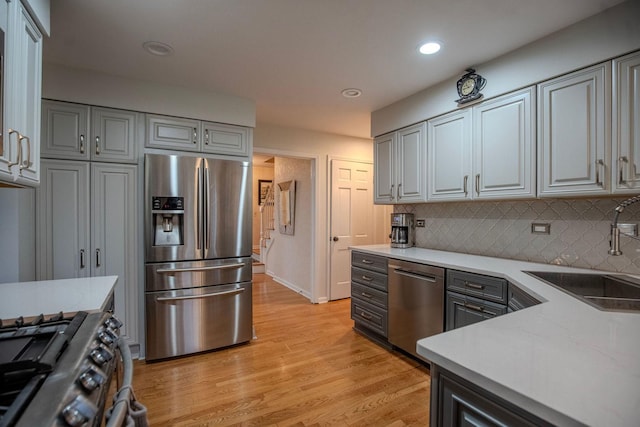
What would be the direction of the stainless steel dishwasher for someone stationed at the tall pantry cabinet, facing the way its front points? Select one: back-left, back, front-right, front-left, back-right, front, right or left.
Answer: front-left

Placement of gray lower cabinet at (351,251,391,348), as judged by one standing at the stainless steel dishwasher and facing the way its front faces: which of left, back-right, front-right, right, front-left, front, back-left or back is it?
right

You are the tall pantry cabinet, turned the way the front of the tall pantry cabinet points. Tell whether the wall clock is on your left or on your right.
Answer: on your left

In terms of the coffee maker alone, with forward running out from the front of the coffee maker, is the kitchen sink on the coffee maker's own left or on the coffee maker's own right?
on the coffee maker's own left

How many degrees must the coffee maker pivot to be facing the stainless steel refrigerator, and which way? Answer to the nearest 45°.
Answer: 0° — it already faces it

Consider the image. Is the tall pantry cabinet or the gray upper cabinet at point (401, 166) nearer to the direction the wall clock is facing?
the tall pantry cabinet
